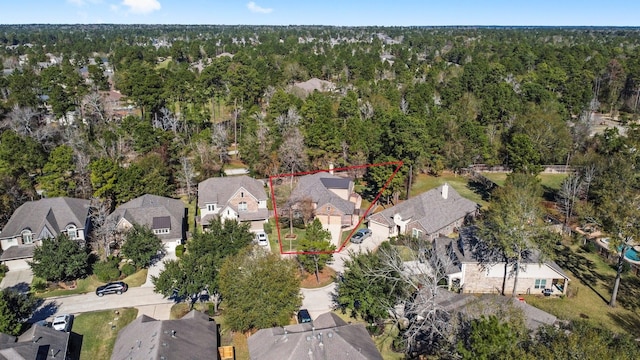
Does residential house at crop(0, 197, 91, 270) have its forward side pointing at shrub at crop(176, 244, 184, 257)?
no

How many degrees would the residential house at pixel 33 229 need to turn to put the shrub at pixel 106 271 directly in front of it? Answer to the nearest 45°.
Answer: approximately 45° to its left

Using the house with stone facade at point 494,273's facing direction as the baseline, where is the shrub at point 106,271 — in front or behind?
in front

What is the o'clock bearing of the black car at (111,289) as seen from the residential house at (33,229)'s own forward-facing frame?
The black car is roughly at 11 o'clock from the residential house.

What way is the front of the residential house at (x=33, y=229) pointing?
toward the camera

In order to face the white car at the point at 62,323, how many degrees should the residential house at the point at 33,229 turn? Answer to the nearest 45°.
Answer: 0° — it already faces it

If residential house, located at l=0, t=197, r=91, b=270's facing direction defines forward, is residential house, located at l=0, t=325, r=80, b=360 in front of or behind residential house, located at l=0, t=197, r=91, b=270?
in front

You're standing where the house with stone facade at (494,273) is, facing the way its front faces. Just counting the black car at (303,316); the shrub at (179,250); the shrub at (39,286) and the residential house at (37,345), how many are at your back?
0
